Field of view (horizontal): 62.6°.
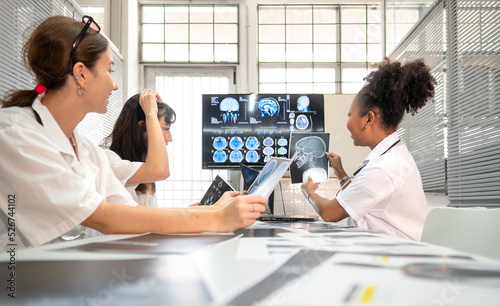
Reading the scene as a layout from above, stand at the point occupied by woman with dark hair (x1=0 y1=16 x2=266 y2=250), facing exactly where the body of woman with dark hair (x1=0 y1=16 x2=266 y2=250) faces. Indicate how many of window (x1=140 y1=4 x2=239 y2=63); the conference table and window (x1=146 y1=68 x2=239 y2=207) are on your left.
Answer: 2

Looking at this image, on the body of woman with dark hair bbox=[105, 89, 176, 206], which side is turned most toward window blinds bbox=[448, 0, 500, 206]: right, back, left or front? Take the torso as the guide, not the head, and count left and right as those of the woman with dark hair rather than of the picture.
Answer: front

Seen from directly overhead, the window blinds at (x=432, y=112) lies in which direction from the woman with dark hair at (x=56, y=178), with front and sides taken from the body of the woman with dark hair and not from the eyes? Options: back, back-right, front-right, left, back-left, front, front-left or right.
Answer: front-left

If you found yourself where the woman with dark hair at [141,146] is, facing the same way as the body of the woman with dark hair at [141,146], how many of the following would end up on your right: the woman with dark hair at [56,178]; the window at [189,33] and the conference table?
2

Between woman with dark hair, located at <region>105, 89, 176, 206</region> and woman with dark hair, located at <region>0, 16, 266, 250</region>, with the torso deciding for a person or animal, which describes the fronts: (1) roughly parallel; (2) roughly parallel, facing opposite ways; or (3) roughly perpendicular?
roughly parallel

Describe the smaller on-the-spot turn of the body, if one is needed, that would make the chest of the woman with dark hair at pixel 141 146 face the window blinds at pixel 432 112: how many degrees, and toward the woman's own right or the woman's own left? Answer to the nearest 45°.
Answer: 0° — they already face it

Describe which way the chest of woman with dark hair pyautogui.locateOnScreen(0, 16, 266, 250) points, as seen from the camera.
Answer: to the viewer's right

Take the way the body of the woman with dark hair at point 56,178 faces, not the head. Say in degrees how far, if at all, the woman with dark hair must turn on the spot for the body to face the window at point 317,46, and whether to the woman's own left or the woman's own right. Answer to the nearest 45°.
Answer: approximately 45° to the woman's own left

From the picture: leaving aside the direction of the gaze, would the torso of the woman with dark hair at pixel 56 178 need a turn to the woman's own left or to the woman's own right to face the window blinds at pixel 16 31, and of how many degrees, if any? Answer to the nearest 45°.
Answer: approximately 90° to the woman's own left

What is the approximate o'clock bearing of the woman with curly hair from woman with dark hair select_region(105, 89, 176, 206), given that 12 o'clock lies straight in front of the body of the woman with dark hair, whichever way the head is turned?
The woman with curly hair is roughly at 1 o'clock from the woman with dark hair.

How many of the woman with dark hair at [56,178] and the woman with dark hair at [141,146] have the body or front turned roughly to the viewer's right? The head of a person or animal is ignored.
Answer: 2

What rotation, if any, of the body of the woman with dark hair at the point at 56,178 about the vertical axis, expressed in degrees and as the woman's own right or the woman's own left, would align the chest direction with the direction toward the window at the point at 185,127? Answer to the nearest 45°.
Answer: approximately 90° to the woman's own left

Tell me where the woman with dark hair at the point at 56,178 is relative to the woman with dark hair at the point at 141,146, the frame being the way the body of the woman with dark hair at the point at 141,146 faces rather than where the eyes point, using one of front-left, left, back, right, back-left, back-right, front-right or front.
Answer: right

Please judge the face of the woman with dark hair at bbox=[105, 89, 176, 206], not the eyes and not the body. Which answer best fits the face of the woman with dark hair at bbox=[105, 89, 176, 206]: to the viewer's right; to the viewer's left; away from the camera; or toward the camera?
to the viewer's right

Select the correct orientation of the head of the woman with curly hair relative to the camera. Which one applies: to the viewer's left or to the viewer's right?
to the viewer's left

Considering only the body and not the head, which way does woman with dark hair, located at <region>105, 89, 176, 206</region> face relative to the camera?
to the viewer's right
